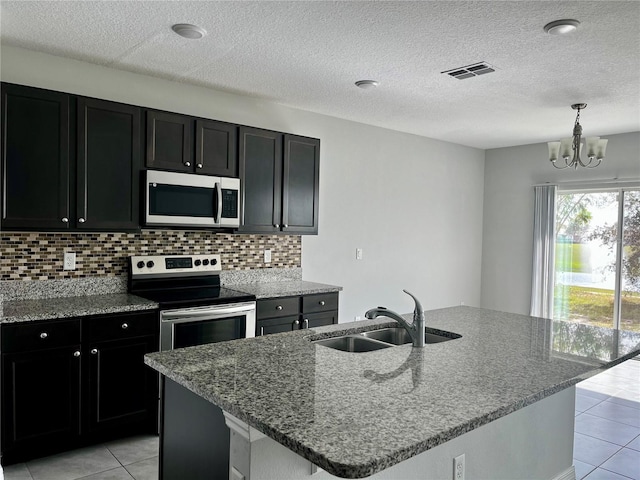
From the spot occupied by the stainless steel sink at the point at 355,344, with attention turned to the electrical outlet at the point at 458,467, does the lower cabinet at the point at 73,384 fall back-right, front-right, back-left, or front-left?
back-right

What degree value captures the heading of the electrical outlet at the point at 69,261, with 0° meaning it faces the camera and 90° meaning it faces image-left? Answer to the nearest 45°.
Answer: approximately 0°

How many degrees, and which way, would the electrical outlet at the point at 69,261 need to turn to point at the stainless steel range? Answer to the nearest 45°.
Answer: approximately 90° to its left

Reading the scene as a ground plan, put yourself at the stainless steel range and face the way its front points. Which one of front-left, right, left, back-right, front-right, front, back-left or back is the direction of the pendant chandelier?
front-left

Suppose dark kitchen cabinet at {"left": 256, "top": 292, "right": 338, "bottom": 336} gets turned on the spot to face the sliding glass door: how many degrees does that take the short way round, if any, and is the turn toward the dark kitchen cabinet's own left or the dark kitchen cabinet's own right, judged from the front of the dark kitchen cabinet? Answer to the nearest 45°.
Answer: approximately 90° to the dark kitchen cabinet's own left

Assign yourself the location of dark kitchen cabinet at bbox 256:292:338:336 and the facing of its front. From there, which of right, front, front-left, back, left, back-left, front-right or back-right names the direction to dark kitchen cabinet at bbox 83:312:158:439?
right

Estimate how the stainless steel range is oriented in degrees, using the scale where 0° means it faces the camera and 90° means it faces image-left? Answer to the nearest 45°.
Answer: approximately 315°
